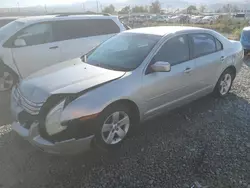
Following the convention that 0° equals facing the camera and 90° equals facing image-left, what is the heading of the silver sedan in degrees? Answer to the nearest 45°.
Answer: approximately 45°

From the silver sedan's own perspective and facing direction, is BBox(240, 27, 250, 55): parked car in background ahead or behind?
behind

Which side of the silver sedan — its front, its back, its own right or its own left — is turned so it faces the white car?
right
